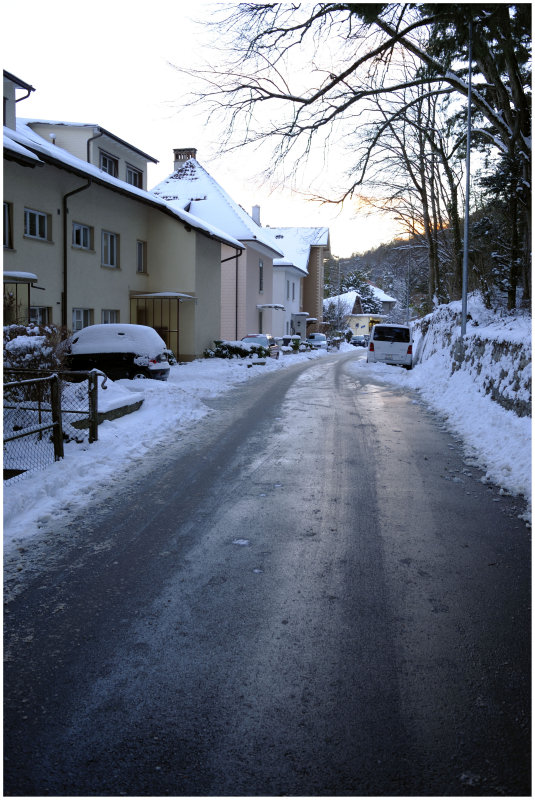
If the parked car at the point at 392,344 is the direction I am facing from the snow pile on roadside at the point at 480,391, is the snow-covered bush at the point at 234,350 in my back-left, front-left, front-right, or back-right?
front-left

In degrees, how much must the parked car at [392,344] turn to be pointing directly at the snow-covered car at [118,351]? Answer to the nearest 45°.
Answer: approximately 135° to its left

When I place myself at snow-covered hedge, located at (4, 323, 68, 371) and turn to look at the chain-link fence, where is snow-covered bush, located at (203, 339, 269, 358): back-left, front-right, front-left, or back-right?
back-left

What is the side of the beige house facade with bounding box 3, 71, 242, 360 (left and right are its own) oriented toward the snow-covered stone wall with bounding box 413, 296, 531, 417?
front

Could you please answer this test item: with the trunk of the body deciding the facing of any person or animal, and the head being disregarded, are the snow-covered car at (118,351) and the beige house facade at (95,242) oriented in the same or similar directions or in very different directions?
very different directions

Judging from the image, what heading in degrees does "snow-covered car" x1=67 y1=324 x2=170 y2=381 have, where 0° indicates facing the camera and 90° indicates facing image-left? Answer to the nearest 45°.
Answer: approximately 135°

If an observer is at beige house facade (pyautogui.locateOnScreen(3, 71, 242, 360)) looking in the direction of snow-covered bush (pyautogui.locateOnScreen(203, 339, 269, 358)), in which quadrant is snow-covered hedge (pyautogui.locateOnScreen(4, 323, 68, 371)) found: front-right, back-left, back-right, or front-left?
back-right

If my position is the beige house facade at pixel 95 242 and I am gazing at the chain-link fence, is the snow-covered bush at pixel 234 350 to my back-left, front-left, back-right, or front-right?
back-left

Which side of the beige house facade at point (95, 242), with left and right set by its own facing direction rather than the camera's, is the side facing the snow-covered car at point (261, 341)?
left

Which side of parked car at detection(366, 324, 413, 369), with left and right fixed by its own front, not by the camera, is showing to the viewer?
back

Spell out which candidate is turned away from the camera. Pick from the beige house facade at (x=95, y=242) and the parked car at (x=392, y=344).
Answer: the parked car

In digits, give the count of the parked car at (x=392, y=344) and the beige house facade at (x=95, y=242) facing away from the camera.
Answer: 1

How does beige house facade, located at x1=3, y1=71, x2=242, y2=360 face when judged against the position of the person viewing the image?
facing the viewer and to the right of the viewer

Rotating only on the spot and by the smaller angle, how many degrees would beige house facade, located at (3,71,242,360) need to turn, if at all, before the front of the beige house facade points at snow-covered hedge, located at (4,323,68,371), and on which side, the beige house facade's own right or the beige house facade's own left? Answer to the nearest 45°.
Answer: approximately 45° to the beige house facade's own right
